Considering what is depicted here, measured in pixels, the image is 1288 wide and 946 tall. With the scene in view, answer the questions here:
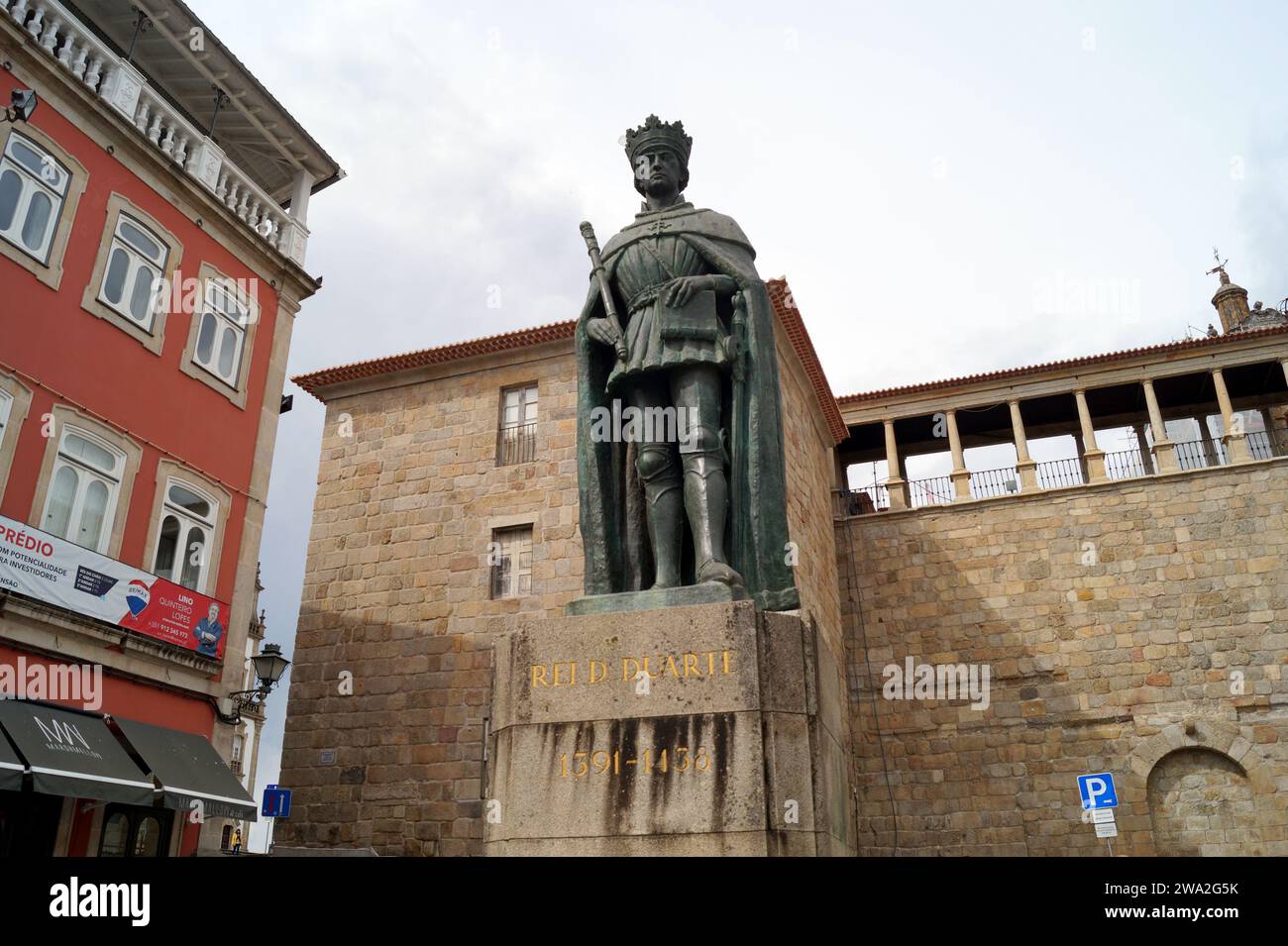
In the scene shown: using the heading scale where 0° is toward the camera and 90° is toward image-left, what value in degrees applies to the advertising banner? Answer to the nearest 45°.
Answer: approximately 315°

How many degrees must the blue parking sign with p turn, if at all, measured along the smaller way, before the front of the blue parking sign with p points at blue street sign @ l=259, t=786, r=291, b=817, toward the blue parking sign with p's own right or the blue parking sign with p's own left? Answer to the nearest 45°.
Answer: approximately 90° to the blue parking sign with p's own right

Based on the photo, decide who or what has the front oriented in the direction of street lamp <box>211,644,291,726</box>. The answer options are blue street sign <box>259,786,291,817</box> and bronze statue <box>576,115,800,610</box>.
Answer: the blue street sign

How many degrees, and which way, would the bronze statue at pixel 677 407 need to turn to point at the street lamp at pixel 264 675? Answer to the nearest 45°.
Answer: approximately 135° to its right

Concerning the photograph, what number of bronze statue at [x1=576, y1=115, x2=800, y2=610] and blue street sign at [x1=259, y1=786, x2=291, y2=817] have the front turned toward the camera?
2

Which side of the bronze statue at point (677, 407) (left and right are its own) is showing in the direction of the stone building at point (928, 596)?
back

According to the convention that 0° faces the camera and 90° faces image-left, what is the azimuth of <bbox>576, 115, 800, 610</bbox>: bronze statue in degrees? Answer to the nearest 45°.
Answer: approximately 0°

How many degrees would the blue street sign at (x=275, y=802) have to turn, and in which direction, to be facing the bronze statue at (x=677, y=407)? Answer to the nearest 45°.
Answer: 0° — it already faces it
